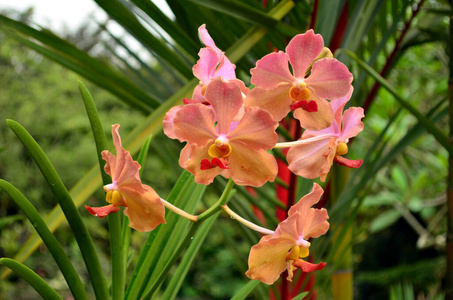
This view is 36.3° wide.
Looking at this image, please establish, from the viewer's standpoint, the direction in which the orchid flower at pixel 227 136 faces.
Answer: facing the viewer

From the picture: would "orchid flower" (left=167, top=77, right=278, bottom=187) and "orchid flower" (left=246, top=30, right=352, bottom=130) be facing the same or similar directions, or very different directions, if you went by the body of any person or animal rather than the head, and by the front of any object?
same or similar directions

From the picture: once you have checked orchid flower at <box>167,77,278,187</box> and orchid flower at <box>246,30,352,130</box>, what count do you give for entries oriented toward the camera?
2

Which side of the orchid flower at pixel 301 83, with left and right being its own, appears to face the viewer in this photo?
front
